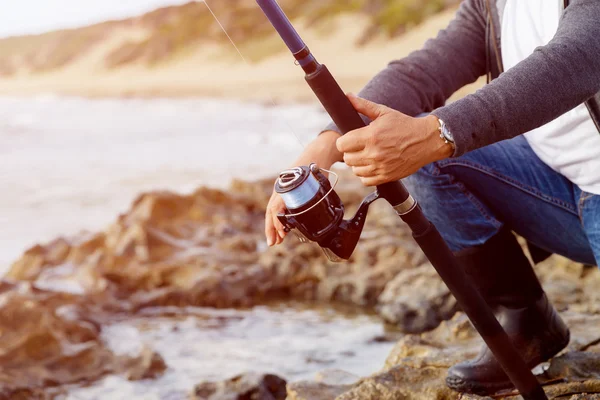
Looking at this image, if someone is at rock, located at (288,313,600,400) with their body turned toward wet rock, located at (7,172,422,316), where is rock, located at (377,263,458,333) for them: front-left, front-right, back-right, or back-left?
front-right

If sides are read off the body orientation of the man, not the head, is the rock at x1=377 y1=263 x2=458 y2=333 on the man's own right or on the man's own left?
on the man's own right

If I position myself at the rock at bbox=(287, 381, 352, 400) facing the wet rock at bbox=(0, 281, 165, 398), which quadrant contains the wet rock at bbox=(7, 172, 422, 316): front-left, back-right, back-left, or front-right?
front-right
